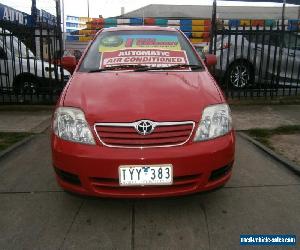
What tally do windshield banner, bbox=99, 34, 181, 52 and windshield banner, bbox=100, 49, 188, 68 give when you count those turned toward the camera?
2

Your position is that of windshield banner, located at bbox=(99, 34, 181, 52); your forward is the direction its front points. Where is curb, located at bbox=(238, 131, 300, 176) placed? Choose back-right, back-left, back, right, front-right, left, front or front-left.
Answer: left

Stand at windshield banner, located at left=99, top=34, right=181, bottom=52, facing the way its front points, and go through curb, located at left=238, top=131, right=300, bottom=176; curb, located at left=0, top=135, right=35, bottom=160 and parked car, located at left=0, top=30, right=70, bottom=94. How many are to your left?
1

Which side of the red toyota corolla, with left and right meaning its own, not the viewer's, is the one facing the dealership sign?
back

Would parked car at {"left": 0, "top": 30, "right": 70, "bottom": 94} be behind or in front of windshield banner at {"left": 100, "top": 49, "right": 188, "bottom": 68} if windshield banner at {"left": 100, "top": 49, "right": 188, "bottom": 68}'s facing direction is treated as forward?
behind

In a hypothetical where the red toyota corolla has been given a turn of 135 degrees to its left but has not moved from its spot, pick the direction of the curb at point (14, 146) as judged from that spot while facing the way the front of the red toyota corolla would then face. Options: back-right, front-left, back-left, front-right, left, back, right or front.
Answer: left

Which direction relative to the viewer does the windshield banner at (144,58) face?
toward the camera

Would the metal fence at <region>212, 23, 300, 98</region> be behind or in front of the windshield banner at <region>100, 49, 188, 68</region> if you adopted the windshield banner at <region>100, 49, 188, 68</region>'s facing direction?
behind

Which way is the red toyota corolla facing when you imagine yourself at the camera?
facing the viewer

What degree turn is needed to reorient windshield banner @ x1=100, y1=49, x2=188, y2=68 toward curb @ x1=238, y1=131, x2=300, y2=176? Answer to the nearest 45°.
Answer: approximately 90° to its left
